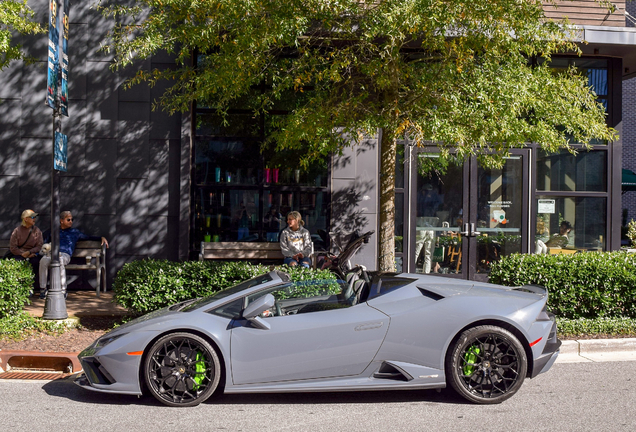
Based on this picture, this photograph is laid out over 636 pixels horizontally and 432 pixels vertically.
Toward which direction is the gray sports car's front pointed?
to the viewer's left

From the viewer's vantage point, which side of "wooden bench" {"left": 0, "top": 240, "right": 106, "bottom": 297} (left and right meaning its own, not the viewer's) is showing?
front

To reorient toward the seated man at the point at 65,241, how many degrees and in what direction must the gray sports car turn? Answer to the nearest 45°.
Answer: approximately 45° to its right

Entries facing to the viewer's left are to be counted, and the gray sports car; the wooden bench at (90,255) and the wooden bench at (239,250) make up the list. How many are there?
1

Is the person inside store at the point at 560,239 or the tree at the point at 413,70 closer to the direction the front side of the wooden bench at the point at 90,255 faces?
the tree

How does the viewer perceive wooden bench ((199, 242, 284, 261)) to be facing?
facing the viewer

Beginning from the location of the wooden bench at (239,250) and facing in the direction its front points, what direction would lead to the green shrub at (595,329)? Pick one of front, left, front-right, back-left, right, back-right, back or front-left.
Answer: front-left

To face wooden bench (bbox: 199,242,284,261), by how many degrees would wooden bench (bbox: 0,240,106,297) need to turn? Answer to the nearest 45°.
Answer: approximately 90° to its left

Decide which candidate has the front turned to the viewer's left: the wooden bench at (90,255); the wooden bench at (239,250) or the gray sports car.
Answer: the gray sports car

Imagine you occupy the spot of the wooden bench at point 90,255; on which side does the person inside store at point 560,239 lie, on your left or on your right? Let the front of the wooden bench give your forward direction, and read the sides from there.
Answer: on your left

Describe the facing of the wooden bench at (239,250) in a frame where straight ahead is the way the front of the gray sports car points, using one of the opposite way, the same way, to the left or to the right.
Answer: to the left

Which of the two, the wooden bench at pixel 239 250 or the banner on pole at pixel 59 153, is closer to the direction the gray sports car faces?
the banner on pole

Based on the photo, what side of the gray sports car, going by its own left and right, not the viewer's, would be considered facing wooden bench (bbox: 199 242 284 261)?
right

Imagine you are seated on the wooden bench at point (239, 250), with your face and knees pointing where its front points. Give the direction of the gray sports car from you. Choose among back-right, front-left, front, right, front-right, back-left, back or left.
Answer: front

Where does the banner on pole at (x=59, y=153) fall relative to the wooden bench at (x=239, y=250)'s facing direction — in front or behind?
in front
